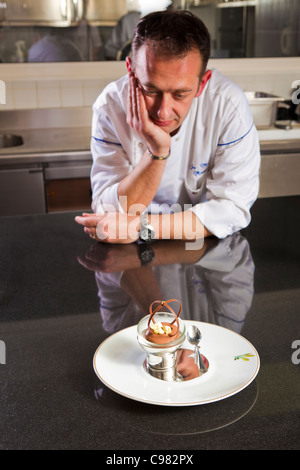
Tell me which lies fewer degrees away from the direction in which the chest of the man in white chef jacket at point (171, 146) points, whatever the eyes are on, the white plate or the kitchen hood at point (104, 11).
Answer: the white plate

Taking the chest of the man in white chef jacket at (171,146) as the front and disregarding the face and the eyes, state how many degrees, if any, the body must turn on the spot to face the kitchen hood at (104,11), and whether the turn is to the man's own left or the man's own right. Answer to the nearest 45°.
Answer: approximately 180°

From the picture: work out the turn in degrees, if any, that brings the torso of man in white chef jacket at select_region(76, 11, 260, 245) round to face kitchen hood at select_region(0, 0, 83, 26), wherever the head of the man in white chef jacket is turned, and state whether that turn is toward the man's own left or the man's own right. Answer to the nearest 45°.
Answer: approximately 135° to the man's own right

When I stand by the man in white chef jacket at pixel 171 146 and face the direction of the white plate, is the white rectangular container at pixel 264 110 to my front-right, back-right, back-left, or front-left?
back-left

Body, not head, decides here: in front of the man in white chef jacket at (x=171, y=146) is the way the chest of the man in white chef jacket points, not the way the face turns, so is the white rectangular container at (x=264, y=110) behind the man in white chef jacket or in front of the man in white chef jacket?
behind

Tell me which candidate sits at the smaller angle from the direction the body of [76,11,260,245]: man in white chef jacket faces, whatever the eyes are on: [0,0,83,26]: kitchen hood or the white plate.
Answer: the white plate

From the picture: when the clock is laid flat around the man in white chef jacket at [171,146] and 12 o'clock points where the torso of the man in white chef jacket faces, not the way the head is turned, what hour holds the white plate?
The white plate is roughly at 12 o'clock from the man in white chef jacket.

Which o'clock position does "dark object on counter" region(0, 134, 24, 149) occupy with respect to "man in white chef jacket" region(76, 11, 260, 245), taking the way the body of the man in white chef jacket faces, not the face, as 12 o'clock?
The dark object on counter is roughly at 5 o'clock from the man in white chef jacket.

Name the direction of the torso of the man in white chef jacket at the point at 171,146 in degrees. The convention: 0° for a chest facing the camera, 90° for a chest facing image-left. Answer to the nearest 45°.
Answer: approximately 0°
